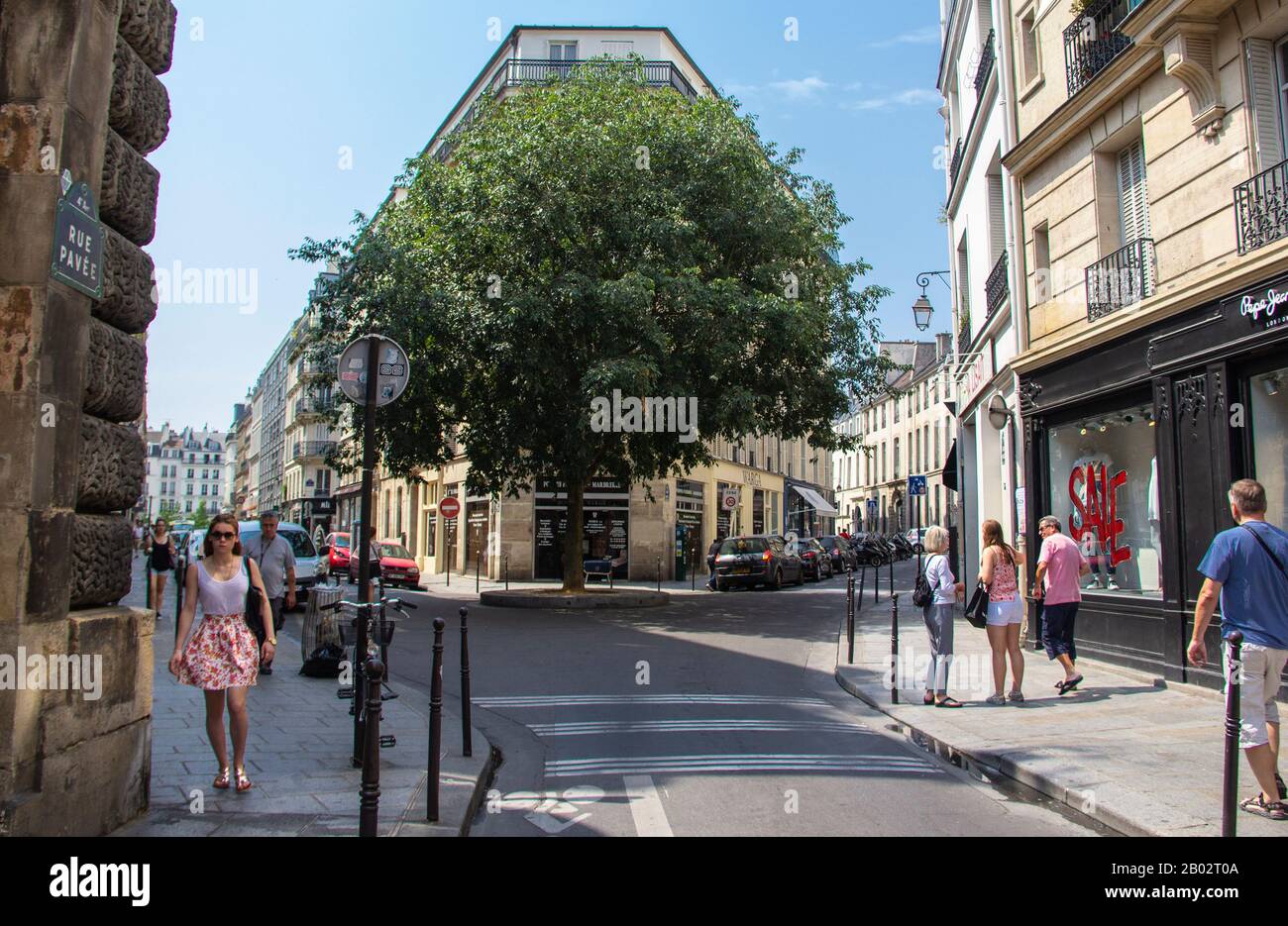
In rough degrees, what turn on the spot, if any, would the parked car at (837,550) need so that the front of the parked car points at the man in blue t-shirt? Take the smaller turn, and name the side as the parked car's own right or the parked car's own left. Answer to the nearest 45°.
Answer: approximately 135° to the parked car's own right

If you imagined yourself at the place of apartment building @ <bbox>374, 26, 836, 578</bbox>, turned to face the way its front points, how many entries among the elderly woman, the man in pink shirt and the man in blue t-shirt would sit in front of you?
3

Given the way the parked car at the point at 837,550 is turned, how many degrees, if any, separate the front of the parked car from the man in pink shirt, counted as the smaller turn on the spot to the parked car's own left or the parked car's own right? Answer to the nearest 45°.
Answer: approximately 135° to the parked car's own right

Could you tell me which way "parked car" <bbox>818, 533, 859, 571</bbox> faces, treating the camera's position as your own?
facing away from the viewer and to the right of the viewer

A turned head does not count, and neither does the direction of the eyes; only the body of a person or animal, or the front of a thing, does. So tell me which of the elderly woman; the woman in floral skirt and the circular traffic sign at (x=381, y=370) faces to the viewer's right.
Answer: the elderly woman

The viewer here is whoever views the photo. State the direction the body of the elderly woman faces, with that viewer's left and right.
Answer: facing to the right of the viewer
